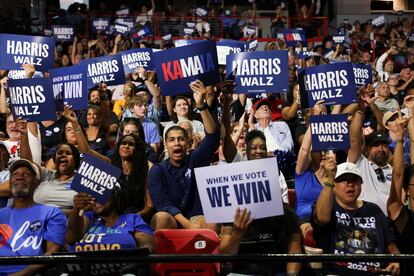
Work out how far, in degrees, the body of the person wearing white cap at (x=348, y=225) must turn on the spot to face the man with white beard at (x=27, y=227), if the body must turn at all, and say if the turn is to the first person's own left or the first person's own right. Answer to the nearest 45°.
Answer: approximately 90° to the first person's own right

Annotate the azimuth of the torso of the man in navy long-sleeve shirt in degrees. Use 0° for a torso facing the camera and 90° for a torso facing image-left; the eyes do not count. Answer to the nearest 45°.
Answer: approximately 0°

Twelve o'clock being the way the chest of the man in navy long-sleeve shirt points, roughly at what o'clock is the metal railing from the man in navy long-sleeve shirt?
The metal railing is roughly at 12 o'clock from the man in navy long-sleeve shirt.

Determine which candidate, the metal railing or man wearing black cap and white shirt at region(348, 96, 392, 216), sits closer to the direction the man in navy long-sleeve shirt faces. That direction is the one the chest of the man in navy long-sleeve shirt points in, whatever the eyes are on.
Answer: the metal railing

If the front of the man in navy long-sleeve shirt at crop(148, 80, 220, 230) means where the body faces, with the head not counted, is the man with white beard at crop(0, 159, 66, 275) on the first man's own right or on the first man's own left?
on the first man's own right

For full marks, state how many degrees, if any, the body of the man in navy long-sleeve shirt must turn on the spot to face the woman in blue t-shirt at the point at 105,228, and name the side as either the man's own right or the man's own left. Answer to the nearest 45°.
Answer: approximately 45° to the man's own right

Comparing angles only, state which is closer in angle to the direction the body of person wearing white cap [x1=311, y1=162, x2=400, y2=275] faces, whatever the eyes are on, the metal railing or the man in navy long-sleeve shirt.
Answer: the metal railing

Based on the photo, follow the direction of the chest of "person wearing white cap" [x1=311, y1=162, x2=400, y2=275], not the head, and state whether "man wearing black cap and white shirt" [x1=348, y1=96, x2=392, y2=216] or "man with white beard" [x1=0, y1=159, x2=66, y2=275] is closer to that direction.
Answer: the man with white beard

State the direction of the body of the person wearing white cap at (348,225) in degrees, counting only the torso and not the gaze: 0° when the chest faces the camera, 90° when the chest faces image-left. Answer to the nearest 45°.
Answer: approximately 0°

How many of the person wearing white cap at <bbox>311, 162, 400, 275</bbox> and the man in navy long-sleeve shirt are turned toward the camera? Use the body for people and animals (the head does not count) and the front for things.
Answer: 2
